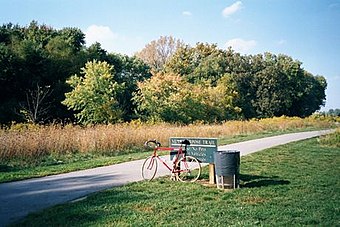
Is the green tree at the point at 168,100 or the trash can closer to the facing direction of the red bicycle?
the green tree

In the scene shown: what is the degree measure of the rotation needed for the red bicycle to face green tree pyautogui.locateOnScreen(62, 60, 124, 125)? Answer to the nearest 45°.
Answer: approximately 90° to its right

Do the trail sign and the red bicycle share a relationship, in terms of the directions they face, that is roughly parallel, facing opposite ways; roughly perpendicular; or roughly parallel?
roughly perpendicular

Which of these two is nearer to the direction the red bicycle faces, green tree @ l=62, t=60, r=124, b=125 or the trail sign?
the green tree

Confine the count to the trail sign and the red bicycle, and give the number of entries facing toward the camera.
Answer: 1

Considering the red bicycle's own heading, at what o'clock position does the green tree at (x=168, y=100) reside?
The green tree is roughly at 3 o'clock from the red bicycle.

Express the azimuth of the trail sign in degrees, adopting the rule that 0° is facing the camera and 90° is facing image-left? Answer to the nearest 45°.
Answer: approximately 0°

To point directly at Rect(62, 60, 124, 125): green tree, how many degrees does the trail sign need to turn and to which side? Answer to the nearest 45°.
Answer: approximately 135° to its right

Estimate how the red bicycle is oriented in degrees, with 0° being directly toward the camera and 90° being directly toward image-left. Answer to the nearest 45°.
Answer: approximately 90°

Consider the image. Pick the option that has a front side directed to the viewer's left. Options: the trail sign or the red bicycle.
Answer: the red bicycle

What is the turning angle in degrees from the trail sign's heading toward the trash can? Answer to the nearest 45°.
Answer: approximately 45° to its left
